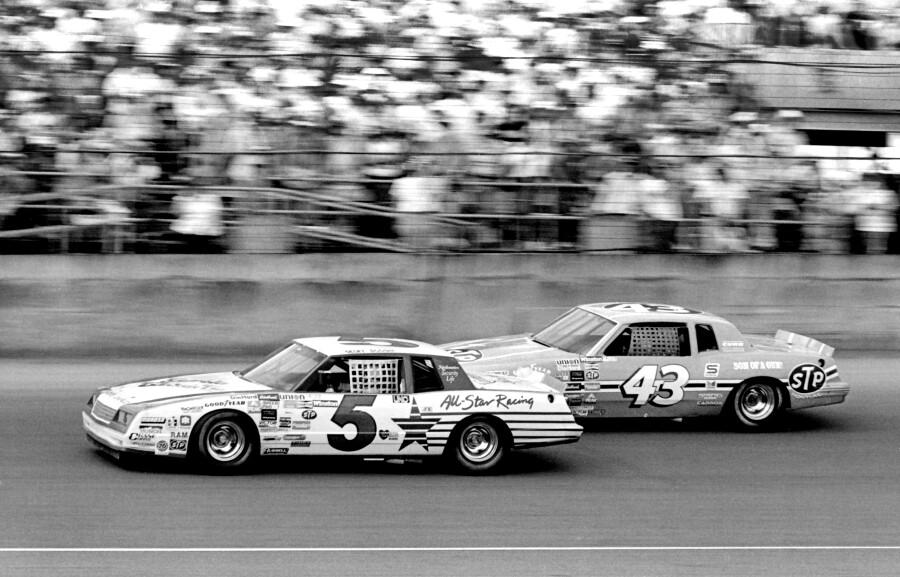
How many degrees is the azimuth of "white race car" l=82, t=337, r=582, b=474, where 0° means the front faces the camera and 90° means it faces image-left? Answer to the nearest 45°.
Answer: approximately 90°

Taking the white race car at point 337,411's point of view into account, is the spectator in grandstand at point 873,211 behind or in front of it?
behind
